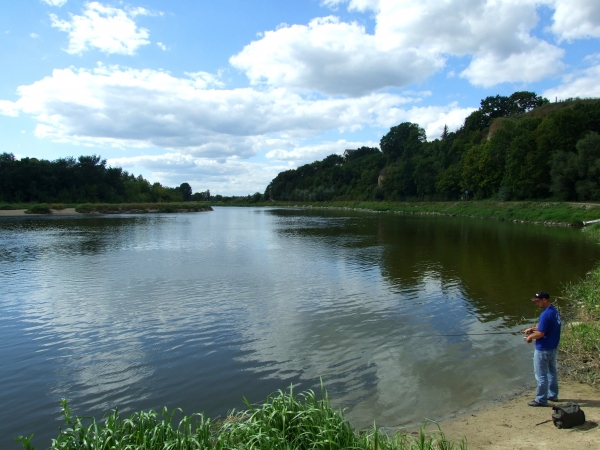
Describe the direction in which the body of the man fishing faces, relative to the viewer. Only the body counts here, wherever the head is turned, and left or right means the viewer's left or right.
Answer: facing to the left of the viewer

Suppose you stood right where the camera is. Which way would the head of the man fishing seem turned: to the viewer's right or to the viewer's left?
to the viewer's left
